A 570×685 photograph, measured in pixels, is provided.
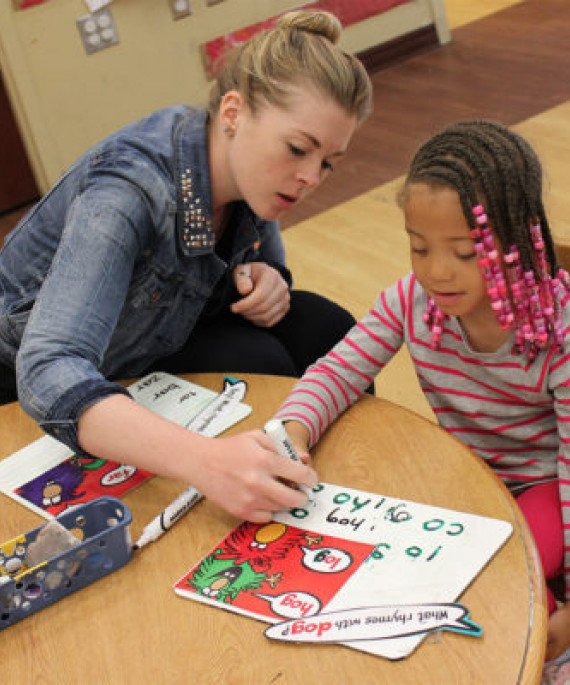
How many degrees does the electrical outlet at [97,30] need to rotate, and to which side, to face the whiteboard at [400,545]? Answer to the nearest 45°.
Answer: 0° — it already faces it

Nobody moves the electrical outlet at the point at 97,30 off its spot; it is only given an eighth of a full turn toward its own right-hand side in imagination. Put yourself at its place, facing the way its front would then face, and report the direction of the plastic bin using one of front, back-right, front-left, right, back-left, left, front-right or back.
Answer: front-left

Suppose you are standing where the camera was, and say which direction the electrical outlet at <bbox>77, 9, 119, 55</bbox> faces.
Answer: facing the viewer

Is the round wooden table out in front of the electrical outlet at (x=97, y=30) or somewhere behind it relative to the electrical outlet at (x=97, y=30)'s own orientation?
in front

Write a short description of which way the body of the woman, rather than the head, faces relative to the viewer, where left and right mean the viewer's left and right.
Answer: facing the viewer and to the right of the viewer

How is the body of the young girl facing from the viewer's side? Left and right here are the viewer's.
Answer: facing the viewer and to the left of the viewer

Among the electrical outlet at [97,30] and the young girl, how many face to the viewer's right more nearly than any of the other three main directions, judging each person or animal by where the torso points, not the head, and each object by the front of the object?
0

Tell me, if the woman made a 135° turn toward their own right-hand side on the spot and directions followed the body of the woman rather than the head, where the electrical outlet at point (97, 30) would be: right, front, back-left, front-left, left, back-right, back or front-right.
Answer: right

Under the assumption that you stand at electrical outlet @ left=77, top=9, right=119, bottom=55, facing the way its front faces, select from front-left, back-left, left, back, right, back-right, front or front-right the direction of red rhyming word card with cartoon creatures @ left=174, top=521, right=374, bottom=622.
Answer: front

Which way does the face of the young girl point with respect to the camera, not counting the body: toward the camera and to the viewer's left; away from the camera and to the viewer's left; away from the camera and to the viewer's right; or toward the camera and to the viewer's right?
toward the camera and to the viewer's left

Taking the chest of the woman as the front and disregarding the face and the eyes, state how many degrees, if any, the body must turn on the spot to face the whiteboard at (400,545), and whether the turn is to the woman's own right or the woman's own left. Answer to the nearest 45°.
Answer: approximately 45° to the woman's own right

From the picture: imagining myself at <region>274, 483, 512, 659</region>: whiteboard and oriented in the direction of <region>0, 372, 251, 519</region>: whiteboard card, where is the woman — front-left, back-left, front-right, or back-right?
front-right

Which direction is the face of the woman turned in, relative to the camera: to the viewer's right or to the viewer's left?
to the viewer's right
